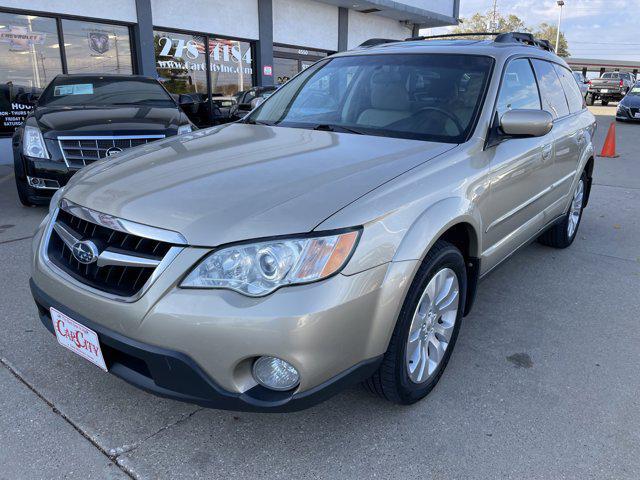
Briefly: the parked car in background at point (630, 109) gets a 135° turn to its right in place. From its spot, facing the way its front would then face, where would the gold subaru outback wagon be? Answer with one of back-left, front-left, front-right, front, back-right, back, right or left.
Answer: back

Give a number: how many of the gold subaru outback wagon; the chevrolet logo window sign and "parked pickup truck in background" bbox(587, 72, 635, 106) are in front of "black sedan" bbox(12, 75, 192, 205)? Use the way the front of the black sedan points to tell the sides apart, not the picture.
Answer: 1

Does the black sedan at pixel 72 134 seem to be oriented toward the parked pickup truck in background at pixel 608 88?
no

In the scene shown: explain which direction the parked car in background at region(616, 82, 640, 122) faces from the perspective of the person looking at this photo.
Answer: facing the viewer and to the left of the viewer

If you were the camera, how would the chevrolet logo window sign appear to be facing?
facing the viewer and to the right of the viewer

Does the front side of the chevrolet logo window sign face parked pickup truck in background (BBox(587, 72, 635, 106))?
no

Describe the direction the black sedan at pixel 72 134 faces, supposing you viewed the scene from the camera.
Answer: facing the viewer

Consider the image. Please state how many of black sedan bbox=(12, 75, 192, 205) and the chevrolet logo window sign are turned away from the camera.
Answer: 0

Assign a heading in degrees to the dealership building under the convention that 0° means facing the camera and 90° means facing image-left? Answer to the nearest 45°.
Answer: approximately 315°

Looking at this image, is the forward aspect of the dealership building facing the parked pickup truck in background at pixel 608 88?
no

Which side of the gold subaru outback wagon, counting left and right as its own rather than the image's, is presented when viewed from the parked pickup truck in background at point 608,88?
back

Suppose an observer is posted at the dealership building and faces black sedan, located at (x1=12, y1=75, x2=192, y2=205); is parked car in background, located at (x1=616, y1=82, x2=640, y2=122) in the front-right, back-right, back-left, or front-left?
back-left

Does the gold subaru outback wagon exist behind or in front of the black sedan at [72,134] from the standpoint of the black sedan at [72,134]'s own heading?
in front

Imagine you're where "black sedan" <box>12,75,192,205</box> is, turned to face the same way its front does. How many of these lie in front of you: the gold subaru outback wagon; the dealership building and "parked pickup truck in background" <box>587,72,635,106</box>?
1

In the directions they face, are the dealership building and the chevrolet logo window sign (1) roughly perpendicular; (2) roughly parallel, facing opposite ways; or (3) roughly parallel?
roughly parallel

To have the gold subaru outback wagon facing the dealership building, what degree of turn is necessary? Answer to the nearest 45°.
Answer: approximately 135° to its right
